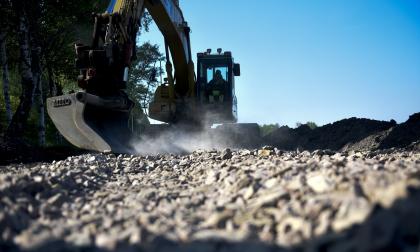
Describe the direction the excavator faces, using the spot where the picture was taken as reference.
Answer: facing the viewer and to the left of the viewer

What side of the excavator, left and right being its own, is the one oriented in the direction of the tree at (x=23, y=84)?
right

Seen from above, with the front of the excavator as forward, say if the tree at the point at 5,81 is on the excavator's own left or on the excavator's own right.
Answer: on the excavator's own right

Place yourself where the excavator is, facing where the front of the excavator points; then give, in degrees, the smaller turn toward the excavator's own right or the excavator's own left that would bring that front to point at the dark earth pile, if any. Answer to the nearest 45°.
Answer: approximately 180°
